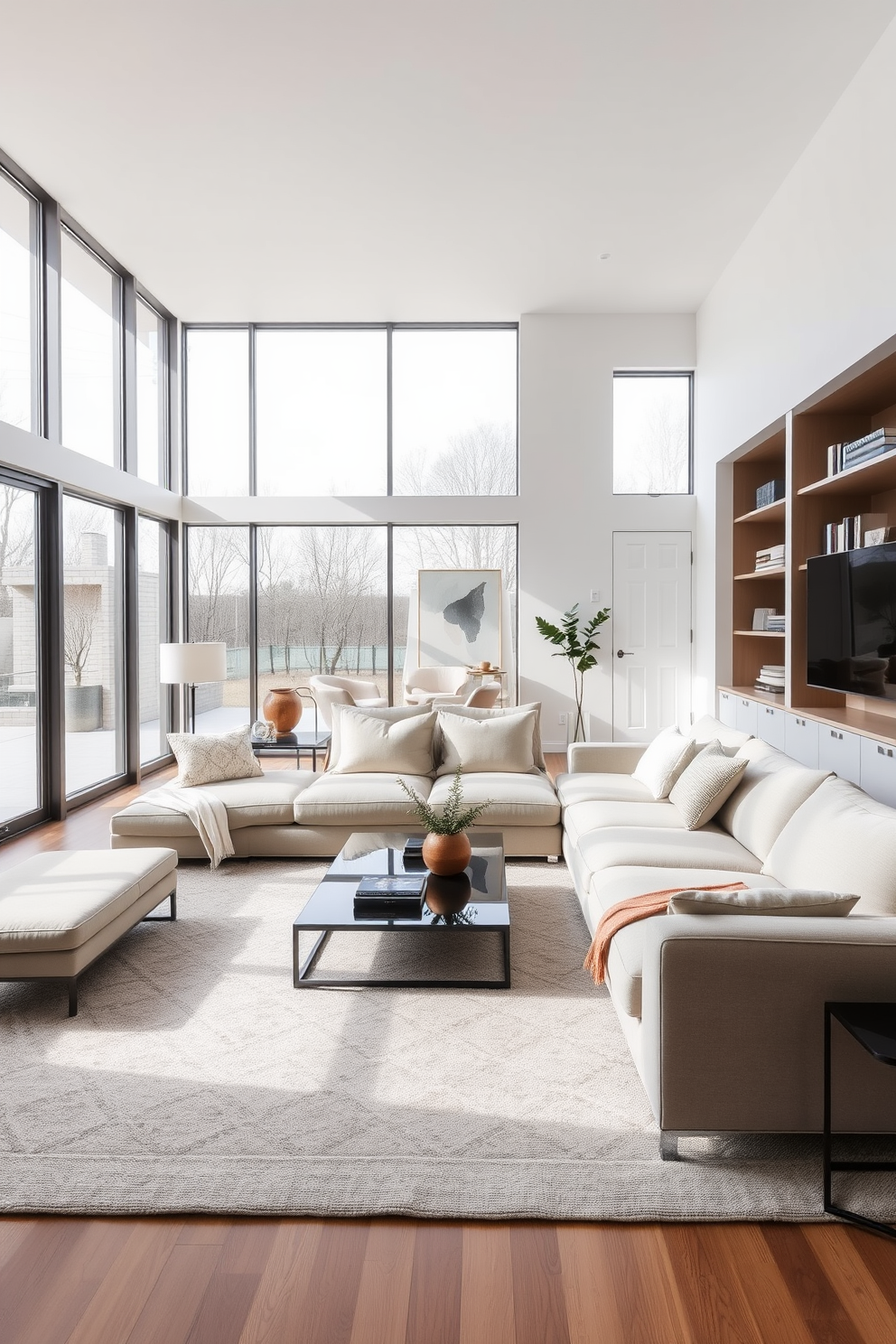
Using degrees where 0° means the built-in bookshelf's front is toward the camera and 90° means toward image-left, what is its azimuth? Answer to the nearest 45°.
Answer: approximately 45°

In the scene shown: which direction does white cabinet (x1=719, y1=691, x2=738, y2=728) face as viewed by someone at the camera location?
facing the viewer and to the left of the viewer

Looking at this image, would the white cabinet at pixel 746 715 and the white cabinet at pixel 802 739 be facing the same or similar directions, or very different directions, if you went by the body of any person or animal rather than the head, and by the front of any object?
same or similar directions

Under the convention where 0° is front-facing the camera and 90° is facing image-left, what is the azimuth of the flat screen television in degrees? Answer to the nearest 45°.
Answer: approximately 45°

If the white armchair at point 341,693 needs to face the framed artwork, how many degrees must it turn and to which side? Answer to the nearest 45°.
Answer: approximately 90° to its left

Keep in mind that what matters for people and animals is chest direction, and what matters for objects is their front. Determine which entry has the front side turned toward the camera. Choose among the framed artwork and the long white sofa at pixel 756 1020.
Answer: the framed artwork

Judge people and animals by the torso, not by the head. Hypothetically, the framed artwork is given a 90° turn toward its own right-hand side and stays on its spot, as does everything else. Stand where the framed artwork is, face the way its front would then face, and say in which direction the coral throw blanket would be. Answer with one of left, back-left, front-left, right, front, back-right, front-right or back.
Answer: left

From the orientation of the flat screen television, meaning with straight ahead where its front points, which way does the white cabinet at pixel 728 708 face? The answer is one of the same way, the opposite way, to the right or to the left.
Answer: the same way

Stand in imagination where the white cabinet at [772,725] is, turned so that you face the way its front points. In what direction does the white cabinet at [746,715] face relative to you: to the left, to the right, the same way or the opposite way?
the same way

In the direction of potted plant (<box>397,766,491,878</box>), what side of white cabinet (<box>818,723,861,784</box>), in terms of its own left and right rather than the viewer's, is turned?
front

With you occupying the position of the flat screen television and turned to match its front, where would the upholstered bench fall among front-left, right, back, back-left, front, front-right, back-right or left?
front

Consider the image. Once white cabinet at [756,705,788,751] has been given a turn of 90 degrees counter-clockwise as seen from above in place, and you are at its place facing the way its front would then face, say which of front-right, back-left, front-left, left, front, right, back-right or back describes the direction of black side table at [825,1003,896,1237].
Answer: front-right

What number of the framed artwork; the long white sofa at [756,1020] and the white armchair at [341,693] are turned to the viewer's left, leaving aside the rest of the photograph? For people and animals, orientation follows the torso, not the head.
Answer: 1

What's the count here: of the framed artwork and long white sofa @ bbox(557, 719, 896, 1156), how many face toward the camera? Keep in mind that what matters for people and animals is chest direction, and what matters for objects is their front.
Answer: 1
